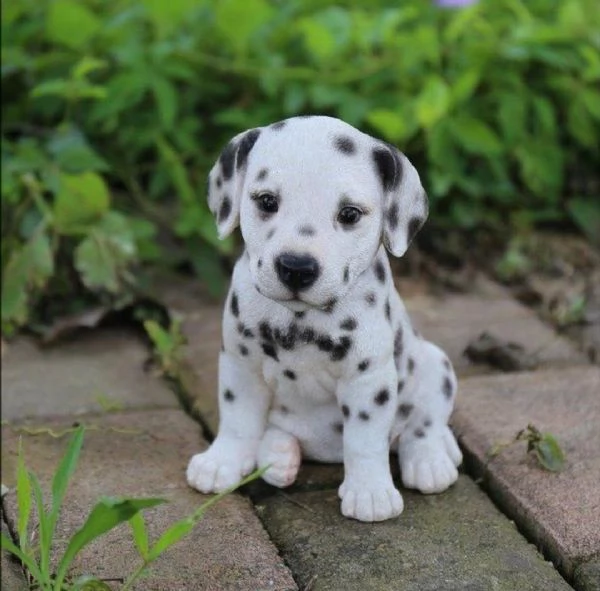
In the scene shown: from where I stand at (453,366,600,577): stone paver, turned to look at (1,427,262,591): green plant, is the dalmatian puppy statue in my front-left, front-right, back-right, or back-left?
front-right

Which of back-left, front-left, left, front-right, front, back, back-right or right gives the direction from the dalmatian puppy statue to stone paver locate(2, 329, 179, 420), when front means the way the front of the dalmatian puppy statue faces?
right

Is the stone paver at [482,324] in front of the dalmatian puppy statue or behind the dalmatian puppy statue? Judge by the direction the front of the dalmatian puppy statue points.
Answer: behind

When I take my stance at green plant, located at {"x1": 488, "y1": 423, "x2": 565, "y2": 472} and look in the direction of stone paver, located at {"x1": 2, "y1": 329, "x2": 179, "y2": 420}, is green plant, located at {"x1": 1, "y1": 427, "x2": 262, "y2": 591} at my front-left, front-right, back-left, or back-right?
front-left

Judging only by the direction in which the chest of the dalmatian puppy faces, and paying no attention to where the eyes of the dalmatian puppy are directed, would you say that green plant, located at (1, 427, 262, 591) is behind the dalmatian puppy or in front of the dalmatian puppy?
in front

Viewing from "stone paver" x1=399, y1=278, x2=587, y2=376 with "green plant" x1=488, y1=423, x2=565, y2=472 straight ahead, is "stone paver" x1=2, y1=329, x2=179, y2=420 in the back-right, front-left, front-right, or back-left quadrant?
front-right
